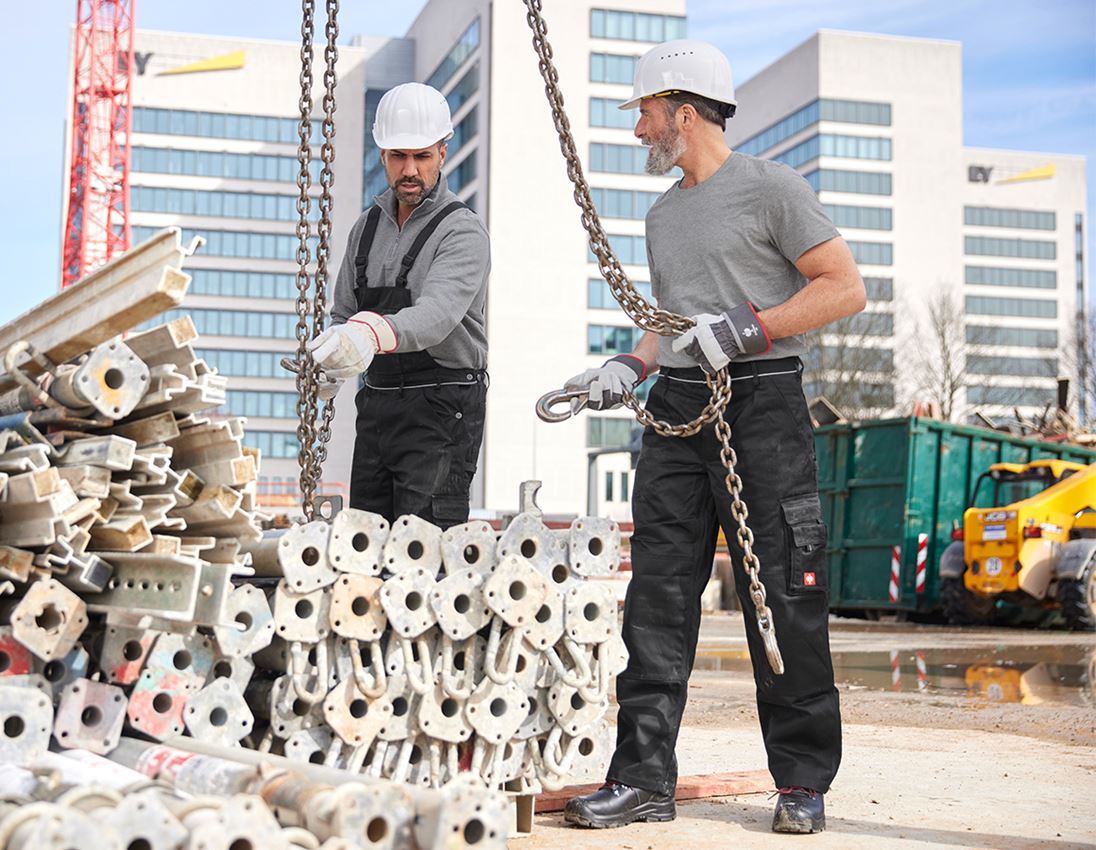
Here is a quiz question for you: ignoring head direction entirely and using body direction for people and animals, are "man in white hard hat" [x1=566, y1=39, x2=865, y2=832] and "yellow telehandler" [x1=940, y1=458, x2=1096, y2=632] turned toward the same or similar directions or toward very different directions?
very different directions

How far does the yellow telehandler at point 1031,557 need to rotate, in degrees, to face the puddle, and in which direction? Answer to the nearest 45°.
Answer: approximately 135° to its right

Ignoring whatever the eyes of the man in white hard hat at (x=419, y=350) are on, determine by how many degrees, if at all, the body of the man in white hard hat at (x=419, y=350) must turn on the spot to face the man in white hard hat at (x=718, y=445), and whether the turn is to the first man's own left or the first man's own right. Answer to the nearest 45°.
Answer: approximately 90° to the first man's own left

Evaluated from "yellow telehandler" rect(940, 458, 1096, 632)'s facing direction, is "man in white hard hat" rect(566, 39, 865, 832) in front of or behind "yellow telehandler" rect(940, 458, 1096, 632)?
behind

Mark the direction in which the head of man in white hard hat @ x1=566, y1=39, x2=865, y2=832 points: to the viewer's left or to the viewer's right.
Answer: to the viewer's left

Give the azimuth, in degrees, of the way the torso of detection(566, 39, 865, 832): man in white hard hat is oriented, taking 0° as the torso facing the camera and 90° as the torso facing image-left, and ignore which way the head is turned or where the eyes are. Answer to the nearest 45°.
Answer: approximately 45°

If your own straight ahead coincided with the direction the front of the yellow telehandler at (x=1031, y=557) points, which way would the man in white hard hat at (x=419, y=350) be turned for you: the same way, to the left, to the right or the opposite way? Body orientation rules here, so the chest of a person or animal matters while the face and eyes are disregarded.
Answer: the opposite way

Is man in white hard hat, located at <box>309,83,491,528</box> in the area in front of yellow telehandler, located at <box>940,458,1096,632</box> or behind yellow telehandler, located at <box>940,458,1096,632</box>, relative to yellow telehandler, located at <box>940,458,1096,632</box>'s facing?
behind

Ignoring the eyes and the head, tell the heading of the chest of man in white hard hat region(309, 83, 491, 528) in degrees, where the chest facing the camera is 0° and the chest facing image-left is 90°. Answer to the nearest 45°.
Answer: approximately 45°

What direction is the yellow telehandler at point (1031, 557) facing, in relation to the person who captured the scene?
facing away from the viewer and to the right of the viewer
